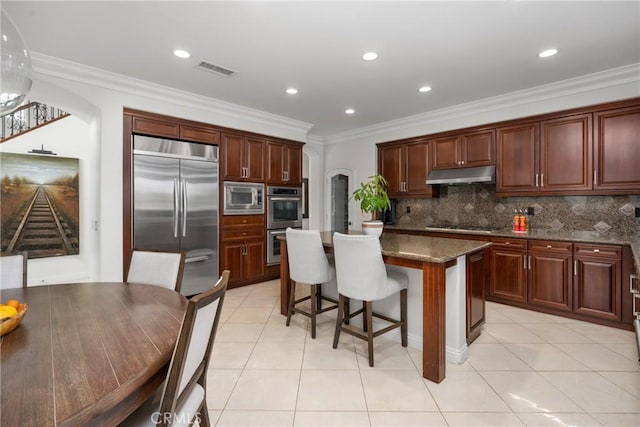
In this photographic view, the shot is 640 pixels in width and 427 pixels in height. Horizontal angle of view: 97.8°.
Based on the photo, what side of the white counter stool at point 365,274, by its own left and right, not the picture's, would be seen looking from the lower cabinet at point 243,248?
left

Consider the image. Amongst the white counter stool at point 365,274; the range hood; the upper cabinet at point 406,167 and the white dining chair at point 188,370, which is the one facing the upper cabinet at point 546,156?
the white counter stool at point 365,274

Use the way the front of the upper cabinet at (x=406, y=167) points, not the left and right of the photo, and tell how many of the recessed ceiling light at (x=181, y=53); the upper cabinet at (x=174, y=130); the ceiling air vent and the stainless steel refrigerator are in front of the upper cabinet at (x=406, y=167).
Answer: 4

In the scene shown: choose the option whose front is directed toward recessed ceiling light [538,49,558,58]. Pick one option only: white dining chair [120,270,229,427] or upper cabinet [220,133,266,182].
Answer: the upper cabinet

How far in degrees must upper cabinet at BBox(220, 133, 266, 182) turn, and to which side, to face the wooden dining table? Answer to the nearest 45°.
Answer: approximately 45° to its right

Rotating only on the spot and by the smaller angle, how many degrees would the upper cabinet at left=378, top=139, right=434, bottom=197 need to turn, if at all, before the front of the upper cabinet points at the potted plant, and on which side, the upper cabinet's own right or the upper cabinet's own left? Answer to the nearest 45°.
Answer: approximately 45° to the upper cabinet's own left

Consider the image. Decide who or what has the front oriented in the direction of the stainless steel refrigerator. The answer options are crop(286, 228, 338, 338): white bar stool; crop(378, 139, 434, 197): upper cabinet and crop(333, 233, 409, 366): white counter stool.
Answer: the upper cabinet

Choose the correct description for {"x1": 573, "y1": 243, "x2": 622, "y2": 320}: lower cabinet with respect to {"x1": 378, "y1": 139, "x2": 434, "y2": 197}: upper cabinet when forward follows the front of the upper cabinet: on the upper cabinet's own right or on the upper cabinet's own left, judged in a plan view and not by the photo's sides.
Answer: on the upper cabinet's own left

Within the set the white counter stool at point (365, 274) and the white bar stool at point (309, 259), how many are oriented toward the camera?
0

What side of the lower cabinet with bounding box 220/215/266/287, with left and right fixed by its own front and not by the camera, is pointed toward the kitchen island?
front

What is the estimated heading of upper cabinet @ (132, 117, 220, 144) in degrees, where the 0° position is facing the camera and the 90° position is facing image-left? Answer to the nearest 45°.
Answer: approximately 315°

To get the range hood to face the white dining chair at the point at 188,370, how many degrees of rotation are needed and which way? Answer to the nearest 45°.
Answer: approximately 45° to its left

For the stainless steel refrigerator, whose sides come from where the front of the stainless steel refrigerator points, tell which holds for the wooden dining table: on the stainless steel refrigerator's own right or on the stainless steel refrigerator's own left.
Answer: on the stainless steel refrigerator's own right

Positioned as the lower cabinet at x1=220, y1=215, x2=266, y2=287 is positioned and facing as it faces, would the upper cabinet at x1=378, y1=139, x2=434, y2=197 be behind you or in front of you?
in front
